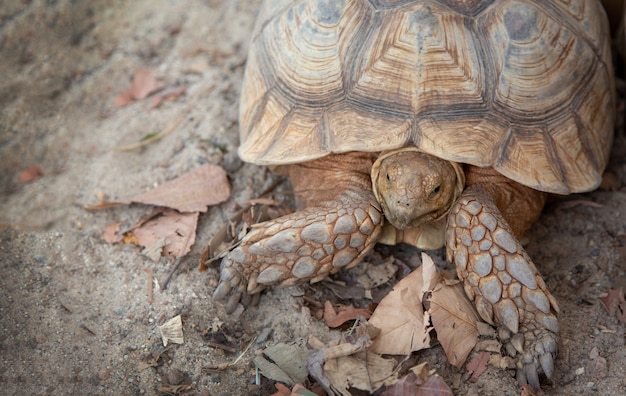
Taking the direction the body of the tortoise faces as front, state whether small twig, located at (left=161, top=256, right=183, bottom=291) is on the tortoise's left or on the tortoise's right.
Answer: on the tortoise's right

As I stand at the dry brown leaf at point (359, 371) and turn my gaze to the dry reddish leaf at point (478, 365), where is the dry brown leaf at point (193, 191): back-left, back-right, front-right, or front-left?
back-left

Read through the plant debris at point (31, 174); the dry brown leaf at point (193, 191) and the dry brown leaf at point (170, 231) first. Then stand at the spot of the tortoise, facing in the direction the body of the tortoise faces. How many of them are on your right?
3

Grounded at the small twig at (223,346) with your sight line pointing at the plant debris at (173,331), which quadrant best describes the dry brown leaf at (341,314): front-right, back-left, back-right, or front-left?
back-right

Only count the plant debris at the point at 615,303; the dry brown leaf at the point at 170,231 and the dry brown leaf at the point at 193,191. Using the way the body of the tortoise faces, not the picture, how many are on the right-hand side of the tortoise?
2

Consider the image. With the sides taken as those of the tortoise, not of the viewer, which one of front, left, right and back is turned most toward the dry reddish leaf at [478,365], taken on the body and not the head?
front

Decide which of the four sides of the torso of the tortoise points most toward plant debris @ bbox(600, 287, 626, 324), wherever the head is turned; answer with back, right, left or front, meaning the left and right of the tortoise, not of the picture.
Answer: left

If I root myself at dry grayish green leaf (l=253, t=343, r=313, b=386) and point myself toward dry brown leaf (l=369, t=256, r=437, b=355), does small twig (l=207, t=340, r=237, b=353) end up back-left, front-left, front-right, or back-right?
back-left

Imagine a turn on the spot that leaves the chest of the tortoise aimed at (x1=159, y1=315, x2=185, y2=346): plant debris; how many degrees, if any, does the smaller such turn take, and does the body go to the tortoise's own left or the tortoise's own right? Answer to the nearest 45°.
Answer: approximately 45° to the tortoise's own right

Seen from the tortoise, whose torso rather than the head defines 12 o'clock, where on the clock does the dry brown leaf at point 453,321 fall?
The dry brown leaf is roughly at 12 o'clock from the tortoise.

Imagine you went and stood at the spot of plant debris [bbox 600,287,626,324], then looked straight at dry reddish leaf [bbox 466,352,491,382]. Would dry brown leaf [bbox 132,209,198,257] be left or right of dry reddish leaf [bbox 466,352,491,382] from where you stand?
right

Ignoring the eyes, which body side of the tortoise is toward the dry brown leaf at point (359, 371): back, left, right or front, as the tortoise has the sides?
front

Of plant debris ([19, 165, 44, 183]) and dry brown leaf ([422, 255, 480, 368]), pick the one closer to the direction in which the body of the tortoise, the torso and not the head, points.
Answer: the dry brown leaf

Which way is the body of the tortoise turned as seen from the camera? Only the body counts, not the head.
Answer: toward the camera

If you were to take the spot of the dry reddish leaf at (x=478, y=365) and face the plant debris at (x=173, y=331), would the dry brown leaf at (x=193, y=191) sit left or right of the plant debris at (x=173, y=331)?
right

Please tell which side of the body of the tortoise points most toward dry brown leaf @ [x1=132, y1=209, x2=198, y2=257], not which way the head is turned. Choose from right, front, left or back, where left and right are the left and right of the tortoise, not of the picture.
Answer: right
